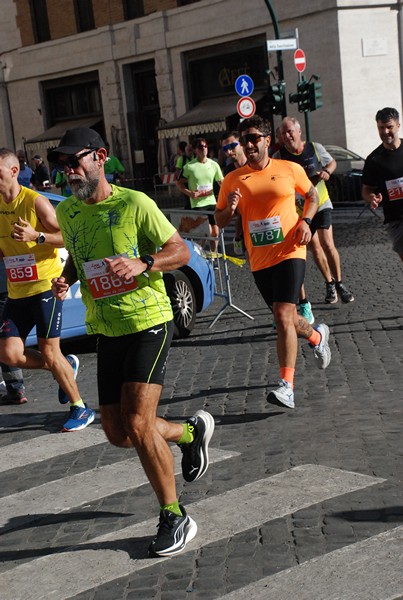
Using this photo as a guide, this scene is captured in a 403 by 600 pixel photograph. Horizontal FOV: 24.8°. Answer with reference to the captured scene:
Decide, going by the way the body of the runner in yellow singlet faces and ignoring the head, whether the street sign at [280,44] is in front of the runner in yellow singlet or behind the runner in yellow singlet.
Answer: behind

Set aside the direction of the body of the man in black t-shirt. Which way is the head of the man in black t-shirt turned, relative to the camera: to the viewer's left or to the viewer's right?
to the viewer's left

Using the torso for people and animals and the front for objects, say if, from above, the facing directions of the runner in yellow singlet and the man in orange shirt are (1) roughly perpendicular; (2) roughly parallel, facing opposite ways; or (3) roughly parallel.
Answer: roughly parallel

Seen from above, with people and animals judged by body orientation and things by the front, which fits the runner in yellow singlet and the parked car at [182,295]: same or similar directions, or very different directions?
very different directions

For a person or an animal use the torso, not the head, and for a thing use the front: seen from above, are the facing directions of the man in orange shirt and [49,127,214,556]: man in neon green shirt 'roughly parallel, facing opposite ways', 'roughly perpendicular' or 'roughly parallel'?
roughly parallel

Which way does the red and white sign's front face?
toward the camera

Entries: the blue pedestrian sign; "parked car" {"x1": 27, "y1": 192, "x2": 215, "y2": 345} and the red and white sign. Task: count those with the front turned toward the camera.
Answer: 2

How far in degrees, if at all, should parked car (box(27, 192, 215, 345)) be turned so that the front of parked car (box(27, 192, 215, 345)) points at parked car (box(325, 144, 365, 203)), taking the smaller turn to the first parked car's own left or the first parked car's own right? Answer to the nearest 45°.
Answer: approximately 45° to the first parked car's own left

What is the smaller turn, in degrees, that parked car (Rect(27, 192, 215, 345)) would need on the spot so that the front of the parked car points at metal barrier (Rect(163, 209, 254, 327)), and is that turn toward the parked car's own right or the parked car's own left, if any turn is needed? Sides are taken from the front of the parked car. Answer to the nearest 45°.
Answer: approximately 45° to the parked car's own left

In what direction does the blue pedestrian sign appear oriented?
toward the camera

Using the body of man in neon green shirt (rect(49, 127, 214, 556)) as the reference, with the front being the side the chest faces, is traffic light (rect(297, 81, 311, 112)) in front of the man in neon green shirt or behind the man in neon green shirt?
behind

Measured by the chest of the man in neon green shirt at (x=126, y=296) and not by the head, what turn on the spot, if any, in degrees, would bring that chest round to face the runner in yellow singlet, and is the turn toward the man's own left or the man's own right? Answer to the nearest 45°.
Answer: approximately 135° to the man's own right

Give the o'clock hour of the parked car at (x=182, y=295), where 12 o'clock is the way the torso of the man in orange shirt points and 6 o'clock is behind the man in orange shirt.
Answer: The parked car is roughly at 4 o'clock from the man in orange shirt.

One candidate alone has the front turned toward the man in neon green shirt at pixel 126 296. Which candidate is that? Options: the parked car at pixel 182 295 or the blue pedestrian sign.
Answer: the blue pedestrian sign

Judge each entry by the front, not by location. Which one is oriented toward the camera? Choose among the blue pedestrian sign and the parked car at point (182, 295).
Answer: the blue pedestrian sign

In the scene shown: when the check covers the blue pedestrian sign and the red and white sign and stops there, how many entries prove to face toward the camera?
2

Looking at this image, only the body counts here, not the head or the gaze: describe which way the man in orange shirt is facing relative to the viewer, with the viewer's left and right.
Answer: facing the viewer and to the left of the viewer
